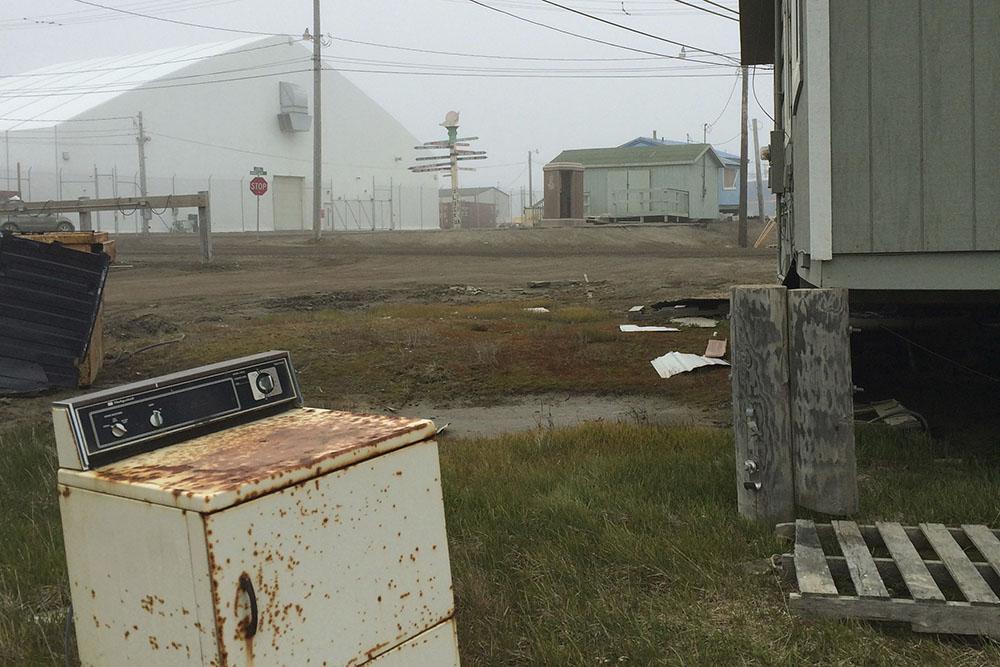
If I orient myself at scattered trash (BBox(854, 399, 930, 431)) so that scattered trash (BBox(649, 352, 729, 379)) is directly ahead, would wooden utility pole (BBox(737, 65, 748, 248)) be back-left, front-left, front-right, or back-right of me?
front-right

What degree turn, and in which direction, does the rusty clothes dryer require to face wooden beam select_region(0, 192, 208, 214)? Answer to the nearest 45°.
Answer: approximately 135° to its left

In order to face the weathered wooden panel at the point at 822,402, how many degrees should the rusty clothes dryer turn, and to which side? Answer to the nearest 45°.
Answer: approximately 90° to its left

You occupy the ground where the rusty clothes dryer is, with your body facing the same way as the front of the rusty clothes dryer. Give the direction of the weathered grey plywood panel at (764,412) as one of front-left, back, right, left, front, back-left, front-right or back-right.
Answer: left

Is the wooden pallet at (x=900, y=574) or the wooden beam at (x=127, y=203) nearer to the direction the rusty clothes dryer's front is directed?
the wooden pallet

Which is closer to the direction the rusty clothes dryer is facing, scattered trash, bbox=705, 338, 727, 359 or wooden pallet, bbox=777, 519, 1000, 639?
the wooden pallet

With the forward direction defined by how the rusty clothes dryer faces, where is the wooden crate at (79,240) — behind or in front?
behind

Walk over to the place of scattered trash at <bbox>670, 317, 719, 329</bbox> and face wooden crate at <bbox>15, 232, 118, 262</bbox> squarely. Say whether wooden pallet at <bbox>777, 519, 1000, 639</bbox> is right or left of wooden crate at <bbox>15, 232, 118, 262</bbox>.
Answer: left

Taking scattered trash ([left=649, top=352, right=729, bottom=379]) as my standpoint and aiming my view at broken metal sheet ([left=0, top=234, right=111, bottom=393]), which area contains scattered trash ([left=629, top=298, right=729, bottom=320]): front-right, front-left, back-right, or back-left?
back-right

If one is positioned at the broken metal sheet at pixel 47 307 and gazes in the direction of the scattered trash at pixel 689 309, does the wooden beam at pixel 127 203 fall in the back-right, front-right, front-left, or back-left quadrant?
front-left

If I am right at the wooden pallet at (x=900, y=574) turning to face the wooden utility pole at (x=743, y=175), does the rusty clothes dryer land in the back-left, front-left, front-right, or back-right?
back-left

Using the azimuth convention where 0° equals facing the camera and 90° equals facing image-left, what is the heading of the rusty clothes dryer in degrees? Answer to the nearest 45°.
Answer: approximately 315°

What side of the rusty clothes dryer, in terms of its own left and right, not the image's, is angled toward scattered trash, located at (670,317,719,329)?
left
